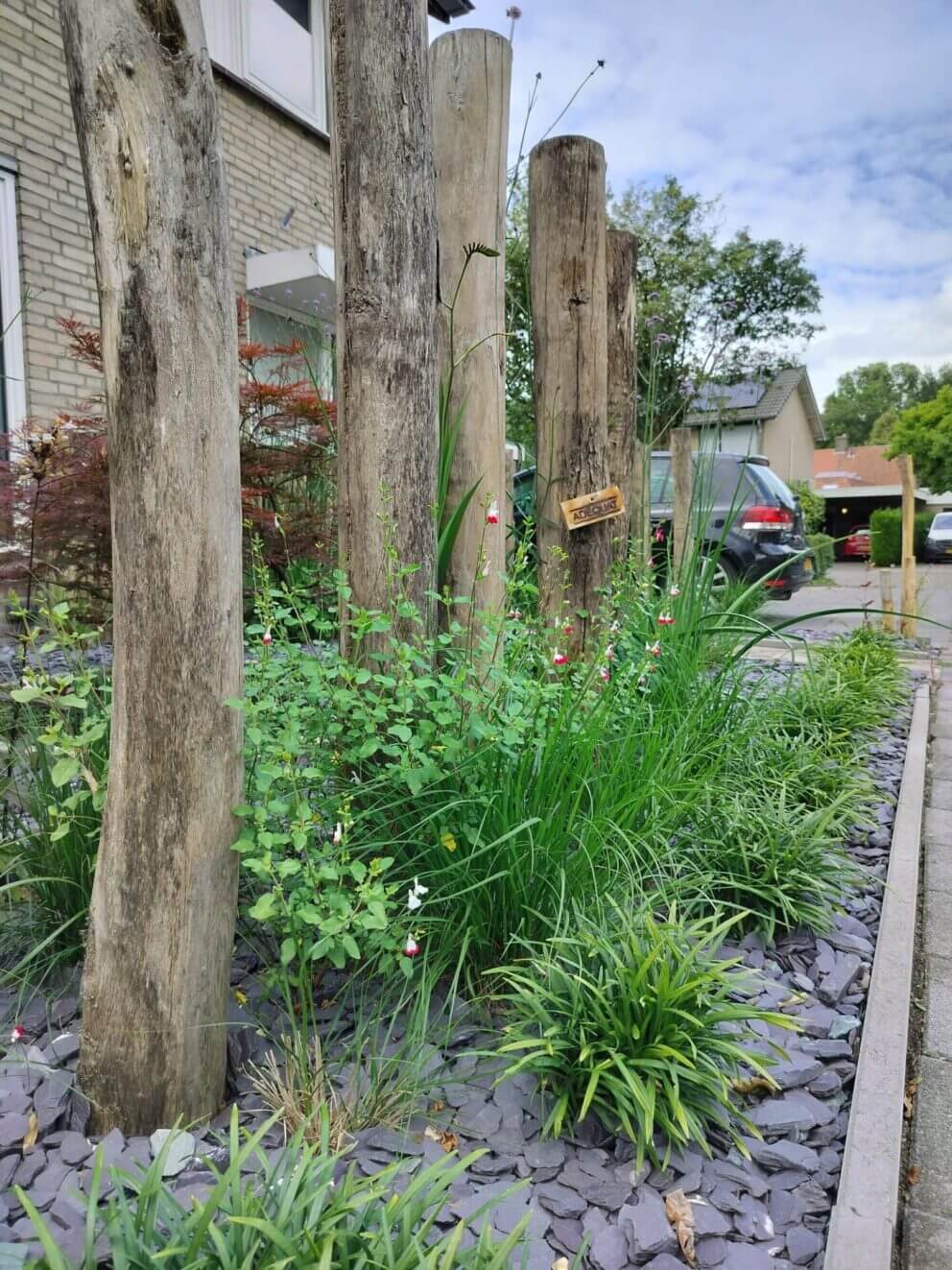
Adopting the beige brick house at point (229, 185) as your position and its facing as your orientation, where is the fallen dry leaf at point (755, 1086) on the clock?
The fallen dry leaf is roughly at 1 o'clock from the beige brick house.

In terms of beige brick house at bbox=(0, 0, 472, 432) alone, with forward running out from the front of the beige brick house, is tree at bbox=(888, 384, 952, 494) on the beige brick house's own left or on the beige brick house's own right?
on the beige brick house's own left

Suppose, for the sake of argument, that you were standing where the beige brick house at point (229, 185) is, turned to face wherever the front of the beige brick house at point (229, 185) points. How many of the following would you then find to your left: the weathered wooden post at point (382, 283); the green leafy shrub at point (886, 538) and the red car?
2

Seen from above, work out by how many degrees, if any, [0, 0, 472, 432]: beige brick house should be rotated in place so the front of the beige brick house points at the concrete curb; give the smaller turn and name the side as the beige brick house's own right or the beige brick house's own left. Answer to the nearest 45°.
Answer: approximately 45° to the beige brick house's own right

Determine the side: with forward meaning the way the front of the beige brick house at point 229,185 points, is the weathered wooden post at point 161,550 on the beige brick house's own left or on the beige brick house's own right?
on the beige brick house's own right

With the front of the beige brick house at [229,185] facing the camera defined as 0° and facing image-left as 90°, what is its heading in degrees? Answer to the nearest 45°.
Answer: approximately 315°

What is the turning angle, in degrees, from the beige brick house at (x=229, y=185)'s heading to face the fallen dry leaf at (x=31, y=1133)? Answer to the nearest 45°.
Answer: approximately 45° to its right

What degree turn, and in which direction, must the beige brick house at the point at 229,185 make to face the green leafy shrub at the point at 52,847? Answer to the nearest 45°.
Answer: approximately 45° to its right

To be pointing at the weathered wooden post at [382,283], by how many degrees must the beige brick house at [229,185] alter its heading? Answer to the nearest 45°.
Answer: approximately 45° to its right

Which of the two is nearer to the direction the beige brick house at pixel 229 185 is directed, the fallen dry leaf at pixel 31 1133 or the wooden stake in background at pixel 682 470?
the wooden stake in background
